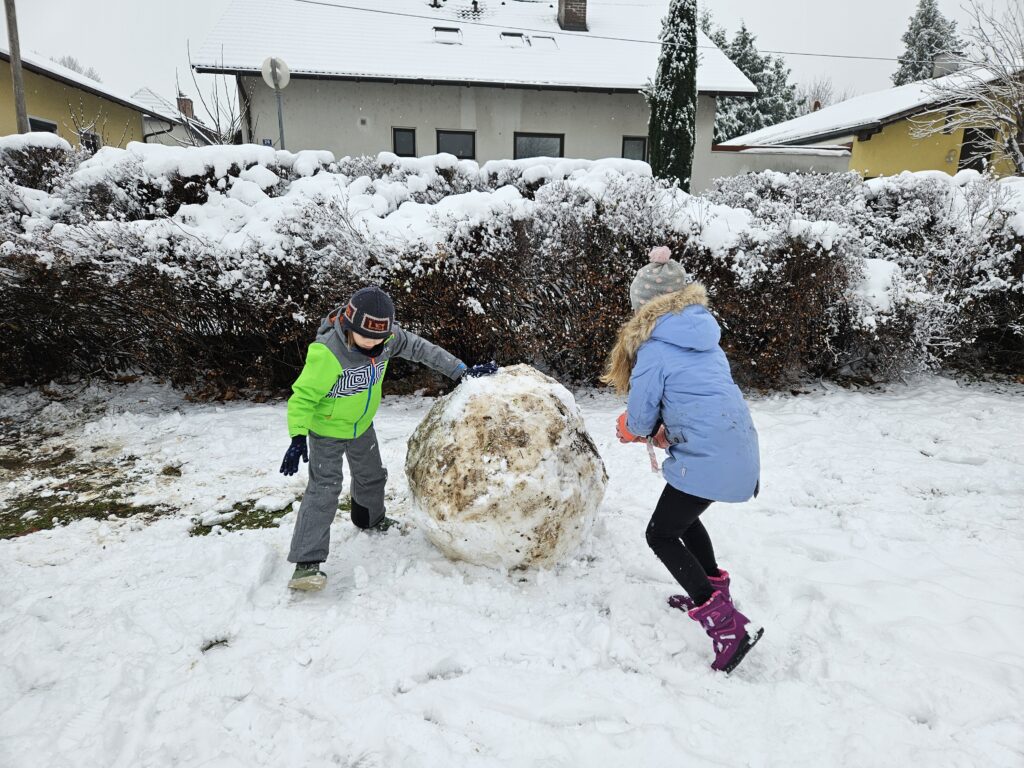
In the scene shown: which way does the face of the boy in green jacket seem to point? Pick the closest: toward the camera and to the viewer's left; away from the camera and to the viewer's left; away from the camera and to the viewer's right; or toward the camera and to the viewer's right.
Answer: toward the camera and to the viewer's right

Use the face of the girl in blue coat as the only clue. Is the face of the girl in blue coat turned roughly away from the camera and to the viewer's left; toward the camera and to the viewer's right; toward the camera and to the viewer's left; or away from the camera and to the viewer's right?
away from the camera and to the viewer's left

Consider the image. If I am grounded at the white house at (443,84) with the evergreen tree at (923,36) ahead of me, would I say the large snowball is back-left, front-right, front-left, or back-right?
back-right

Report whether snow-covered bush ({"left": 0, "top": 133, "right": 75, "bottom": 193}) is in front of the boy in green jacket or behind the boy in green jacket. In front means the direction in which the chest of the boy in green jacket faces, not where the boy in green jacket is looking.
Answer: behind

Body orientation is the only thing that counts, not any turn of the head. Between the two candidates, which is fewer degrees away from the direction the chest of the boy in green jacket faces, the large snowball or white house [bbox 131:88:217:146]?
the large snowball

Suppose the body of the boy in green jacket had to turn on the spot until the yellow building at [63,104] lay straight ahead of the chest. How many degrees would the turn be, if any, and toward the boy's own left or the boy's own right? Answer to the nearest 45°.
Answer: approximately 180°

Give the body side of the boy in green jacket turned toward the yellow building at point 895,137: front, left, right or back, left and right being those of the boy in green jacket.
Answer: left

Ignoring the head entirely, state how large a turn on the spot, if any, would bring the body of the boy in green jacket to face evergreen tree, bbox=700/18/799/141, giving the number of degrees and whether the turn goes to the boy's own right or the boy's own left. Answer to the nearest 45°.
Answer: approximately 90° to the boy's own left

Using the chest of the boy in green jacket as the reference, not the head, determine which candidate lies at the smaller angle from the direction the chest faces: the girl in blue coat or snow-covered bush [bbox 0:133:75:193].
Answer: the girl in blue coat

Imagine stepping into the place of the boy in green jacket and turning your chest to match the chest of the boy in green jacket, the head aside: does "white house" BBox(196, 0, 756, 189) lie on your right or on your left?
on your left

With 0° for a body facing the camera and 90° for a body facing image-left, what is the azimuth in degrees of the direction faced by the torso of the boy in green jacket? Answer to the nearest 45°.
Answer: approximately 315°

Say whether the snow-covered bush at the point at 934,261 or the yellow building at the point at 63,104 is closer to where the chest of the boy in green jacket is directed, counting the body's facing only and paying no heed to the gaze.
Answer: the snow-covered bush
